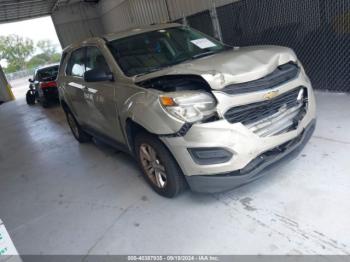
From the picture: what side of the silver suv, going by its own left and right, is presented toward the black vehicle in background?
back

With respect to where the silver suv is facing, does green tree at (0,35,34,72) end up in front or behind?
behind
